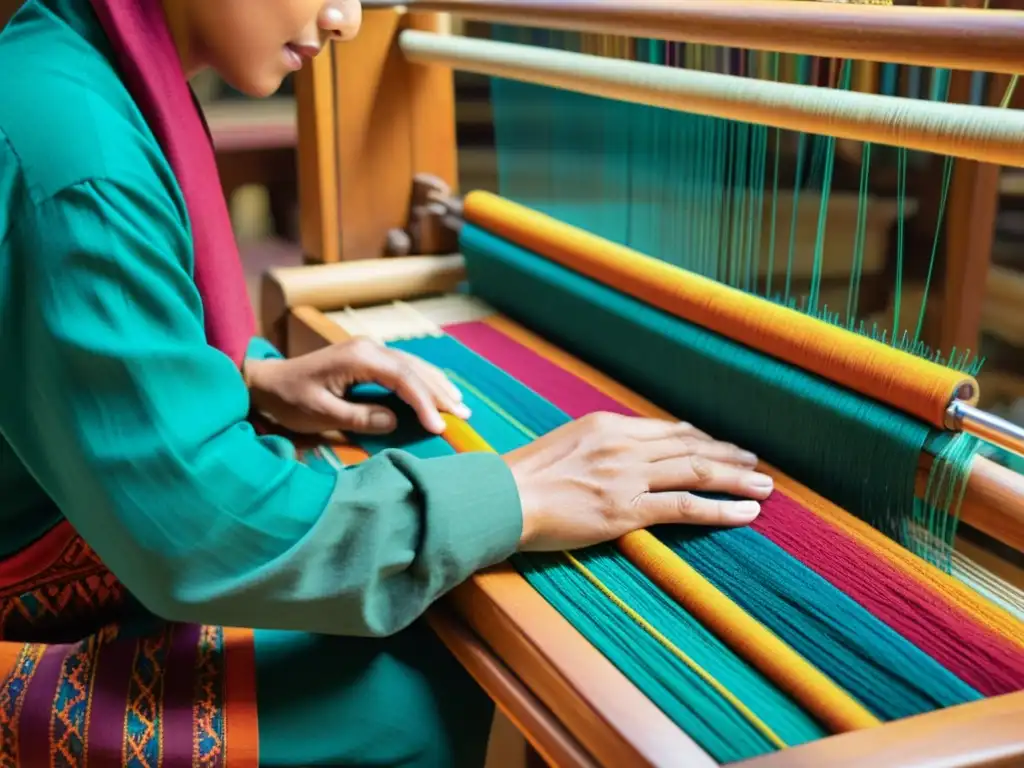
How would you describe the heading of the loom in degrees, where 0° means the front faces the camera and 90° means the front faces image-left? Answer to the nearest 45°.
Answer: approximately 45°

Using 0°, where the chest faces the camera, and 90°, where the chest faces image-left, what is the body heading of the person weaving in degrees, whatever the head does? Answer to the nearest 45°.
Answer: approximately 270°

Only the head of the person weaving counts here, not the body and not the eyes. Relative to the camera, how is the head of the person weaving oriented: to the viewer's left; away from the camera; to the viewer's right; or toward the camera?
to the viewer's right
